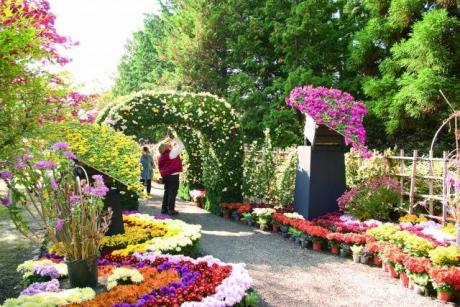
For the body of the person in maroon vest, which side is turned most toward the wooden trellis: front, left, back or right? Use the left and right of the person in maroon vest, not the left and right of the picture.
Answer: right

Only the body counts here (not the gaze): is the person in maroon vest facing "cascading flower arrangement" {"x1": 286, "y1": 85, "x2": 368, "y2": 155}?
no

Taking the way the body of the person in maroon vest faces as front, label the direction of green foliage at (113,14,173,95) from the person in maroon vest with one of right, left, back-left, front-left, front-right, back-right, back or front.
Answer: front-left

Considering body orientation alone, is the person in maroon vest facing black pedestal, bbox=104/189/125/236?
no

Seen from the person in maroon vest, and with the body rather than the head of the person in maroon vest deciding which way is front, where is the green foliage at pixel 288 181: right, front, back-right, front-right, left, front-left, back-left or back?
front-right

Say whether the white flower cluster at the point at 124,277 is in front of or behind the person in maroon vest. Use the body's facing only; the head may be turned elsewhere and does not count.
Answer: behind

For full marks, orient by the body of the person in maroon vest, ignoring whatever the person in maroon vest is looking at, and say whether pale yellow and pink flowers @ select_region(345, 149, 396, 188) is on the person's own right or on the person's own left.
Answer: on the person's own right

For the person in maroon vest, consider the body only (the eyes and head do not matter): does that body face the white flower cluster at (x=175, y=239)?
no
